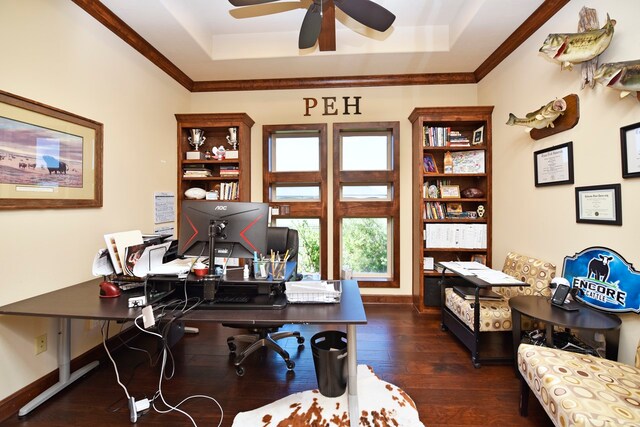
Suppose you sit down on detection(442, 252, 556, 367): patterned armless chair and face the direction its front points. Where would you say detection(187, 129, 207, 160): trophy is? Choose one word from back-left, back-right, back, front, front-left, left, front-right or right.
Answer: front-right

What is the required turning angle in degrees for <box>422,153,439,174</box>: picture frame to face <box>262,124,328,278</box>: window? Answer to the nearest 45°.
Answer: approximately 90° to its right

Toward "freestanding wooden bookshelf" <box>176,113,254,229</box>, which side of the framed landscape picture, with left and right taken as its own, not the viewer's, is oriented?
left

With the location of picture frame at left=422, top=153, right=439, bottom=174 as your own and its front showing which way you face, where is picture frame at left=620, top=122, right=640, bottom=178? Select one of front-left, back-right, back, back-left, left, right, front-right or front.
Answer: front-left

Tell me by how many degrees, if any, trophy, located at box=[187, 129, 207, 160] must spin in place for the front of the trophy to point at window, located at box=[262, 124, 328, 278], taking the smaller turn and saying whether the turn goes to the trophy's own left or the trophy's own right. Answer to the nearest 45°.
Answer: approximately 90° to the trophy's own left

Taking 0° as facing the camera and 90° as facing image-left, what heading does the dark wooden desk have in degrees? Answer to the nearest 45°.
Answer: approximately 180°

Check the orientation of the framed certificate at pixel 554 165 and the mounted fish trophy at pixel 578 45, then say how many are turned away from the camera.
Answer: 0

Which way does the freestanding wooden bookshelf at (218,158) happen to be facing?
toward the camera

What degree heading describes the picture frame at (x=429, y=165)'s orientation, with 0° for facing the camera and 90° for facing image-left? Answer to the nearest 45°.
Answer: approximately 0°

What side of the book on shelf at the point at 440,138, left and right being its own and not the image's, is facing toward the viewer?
front

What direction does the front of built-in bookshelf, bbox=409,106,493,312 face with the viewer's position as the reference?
facing the viewer
